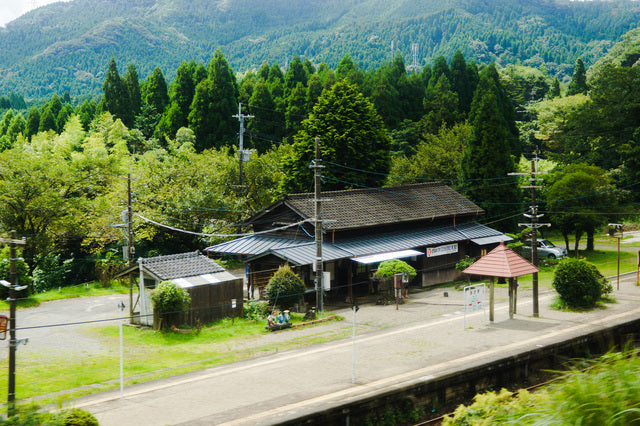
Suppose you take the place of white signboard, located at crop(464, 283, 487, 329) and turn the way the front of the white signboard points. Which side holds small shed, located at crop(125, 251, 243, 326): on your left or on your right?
on your right

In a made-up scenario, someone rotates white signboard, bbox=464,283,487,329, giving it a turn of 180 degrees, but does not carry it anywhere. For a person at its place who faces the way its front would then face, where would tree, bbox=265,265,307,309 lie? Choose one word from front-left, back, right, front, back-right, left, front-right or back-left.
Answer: front-left

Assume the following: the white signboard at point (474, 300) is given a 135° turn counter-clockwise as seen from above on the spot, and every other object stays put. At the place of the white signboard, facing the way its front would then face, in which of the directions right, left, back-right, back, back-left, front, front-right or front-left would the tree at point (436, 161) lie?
front

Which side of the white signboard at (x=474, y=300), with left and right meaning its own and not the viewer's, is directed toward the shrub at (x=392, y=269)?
back

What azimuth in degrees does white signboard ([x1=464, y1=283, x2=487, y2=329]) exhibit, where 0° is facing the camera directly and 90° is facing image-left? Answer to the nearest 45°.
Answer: approximately 315°

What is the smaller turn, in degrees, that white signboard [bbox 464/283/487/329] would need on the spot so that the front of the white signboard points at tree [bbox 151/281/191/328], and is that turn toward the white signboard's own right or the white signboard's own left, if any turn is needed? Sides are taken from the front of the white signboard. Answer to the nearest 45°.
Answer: approximately 135° to the white signboard's own right

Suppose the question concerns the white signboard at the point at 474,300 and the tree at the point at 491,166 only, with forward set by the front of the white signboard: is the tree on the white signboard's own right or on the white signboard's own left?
on the white signboard's own left

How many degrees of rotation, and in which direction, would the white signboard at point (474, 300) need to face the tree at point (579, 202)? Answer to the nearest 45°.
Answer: approximately 135° to its left

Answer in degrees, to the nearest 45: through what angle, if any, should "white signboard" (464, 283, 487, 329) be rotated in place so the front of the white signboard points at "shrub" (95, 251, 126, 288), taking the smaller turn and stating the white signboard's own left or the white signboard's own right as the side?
approximately 135° to the white signboard's own right

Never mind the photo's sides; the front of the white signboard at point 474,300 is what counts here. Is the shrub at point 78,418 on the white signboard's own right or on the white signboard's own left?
on the white signboard's own right
